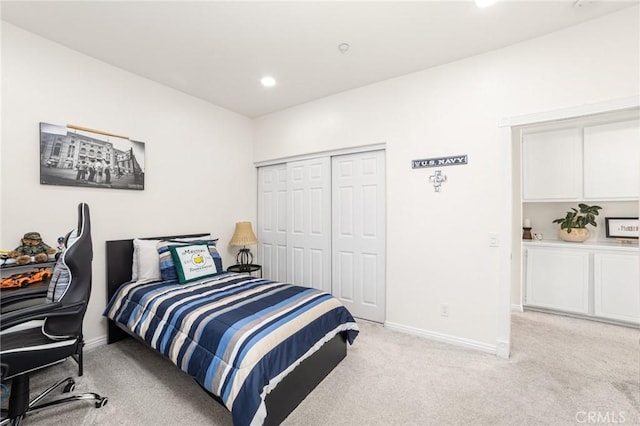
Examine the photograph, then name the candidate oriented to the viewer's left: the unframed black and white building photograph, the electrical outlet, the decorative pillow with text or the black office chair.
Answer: the black office chair

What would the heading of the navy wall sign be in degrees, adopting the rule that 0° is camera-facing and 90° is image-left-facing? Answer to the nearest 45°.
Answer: approximately 0°

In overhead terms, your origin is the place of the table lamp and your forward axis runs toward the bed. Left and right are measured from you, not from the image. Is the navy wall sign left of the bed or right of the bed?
left

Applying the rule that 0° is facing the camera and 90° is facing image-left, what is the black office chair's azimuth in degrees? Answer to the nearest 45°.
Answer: approximately 90°

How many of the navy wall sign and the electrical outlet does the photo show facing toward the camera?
2

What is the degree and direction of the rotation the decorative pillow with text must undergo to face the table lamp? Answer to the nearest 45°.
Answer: approximately 90° to its left
